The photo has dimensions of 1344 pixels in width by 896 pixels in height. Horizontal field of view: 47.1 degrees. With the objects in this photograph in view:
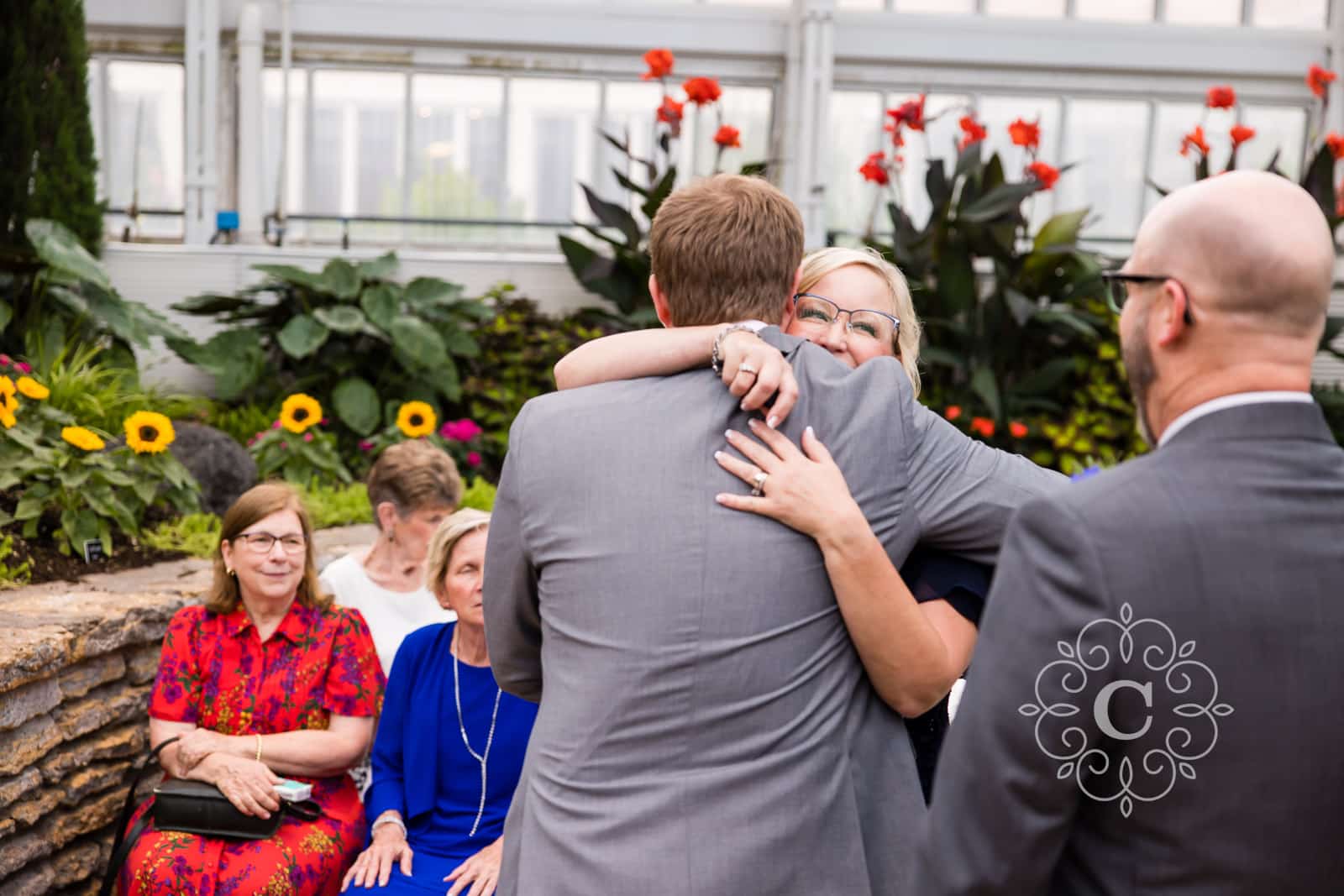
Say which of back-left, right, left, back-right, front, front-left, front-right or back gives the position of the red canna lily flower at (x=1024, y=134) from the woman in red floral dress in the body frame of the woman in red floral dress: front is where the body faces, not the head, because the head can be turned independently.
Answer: back-left

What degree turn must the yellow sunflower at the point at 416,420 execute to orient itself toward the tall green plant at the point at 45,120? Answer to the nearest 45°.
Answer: approximately 135° to its right

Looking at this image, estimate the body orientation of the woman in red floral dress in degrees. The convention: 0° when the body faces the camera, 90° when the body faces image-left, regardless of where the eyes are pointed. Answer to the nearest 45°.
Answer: approximately 0°

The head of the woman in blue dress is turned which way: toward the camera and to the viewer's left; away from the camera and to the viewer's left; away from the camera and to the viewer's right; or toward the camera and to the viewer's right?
toward the camera and to the viewer's right

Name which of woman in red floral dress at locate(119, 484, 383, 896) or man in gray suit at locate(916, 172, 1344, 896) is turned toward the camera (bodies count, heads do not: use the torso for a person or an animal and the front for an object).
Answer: the woman in red floral dress

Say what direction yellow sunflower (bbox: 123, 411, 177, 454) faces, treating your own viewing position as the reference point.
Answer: facing the viewer

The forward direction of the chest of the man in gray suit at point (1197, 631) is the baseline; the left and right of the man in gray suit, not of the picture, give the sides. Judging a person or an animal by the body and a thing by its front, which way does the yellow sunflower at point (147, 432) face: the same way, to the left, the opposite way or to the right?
the opposite way

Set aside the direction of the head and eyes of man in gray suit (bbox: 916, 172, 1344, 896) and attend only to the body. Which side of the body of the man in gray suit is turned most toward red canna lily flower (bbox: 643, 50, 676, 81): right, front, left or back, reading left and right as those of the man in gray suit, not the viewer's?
front

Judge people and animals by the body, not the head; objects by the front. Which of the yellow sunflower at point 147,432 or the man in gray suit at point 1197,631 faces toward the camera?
the yellow sunflower

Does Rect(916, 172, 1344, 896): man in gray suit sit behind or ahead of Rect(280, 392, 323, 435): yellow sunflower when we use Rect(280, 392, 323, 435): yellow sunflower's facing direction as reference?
ahead

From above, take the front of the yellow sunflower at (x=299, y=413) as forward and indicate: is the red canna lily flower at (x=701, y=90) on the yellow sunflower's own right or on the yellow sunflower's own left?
on the yellow sunflower's own left

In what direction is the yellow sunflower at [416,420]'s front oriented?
toward the camera

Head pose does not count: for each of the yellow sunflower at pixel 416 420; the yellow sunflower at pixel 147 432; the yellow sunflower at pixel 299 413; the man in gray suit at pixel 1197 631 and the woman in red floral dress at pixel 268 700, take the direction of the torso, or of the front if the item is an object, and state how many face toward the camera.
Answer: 4

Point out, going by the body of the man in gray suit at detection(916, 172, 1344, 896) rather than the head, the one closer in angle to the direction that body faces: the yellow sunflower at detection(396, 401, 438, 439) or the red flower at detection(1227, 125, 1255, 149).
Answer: the yellow sunflower

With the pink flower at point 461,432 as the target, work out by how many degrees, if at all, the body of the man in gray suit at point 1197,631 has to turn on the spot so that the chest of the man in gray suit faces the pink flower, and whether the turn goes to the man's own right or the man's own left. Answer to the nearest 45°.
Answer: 0° — they already face it

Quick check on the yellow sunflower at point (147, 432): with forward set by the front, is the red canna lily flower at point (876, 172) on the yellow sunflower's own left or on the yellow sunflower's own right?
on the yellow sunflower's own left

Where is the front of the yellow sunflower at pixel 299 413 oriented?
toward the camera
